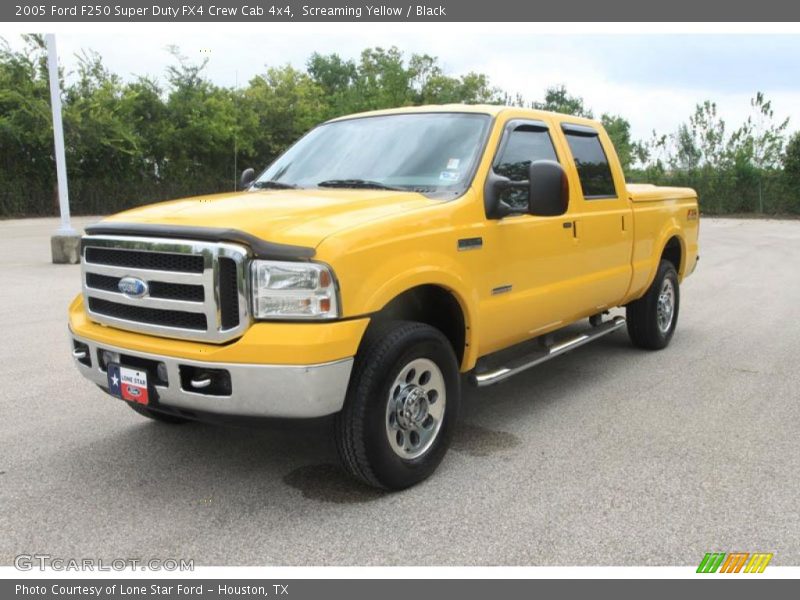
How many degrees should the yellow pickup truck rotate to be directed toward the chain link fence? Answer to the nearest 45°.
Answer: approximately 180°

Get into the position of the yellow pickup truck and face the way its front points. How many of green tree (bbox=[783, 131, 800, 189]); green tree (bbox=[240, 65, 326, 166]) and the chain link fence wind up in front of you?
0

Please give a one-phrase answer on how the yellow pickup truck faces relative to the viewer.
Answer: facing the viewer and to the left of the viewer

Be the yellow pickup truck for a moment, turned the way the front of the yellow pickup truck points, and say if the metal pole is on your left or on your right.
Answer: on your right

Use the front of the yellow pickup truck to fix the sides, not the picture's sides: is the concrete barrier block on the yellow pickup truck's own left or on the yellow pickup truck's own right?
on the yellow pickup truck's own right

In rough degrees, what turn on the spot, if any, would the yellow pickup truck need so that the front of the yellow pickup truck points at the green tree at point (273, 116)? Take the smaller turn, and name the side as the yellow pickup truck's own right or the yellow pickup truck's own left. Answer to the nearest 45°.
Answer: approximately 135° to the yellow pickup truck's own right

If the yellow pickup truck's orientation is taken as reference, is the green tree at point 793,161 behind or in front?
behind
